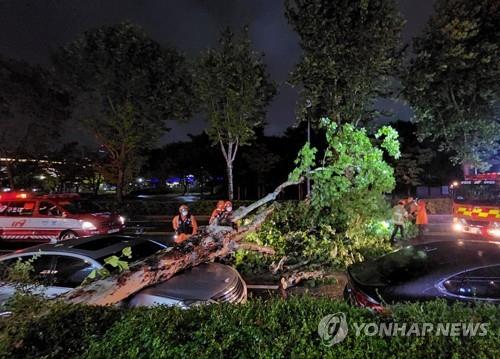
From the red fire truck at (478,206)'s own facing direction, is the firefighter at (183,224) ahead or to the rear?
ahead

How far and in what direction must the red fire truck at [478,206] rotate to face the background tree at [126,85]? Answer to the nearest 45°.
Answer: approximately 45° to its right

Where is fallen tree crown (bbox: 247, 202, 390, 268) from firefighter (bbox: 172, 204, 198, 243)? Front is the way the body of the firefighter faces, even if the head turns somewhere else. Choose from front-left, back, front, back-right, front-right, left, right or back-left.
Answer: left

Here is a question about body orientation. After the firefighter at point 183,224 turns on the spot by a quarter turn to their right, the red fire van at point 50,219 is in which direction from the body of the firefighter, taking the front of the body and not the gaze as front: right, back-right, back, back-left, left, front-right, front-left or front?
front-right

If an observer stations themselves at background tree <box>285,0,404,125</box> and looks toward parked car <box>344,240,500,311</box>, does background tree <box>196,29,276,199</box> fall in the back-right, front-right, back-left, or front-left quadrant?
back-right

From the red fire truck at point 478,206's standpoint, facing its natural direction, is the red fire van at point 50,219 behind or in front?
in front

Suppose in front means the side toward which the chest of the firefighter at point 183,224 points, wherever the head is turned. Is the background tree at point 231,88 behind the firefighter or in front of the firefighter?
behind

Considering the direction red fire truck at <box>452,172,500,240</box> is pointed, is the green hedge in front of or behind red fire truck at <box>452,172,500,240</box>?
in front

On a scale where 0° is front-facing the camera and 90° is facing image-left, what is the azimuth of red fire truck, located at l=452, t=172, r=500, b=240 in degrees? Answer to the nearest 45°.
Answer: approximately 45°

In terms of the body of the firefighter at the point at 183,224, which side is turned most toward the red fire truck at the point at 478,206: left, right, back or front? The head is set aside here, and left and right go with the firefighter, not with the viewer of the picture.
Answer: left

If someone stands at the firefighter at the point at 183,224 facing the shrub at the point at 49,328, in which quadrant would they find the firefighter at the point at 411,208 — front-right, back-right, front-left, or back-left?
back-left

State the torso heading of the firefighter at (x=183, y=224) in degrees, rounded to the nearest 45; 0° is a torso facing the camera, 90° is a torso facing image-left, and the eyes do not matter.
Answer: approximately 0°

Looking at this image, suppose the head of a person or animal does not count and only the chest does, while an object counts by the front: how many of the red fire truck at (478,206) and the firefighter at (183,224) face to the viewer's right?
0
